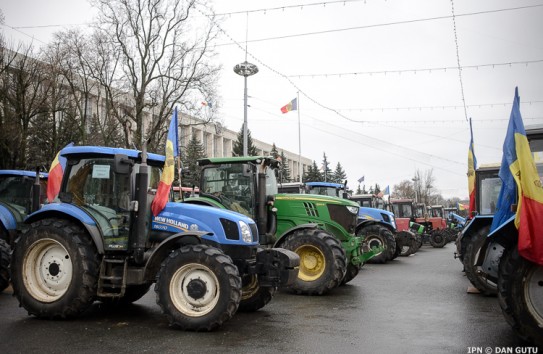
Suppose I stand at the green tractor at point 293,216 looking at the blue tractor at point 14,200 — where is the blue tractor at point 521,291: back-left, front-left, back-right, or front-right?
back-left

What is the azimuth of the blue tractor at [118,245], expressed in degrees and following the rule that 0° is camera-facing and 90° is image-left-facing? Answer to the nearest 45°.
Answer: approximately 315°

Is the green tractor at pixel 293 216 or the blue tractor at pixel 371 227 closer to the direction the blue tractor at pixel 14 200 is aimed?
the green tractor

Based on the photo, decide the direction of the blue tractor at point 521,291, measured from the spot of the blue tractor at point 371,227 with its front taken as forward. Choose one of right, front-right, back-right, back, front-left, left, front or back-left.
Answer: front-right

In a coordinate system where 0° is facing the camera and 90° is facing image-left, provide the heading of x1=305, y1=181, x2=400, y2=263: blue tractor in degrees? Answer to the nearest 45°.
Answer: approximately 315°

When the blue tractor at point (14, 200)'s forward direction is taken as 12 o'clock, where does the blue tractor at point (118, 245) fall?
the blue tractor at point (118, 245) is roughly at 1 o'clock from the blue tractor at point (14, 200).

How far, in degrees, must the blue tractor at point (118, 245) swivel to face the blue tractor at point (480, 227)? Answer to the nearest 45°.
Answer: approximately 45° to its left
